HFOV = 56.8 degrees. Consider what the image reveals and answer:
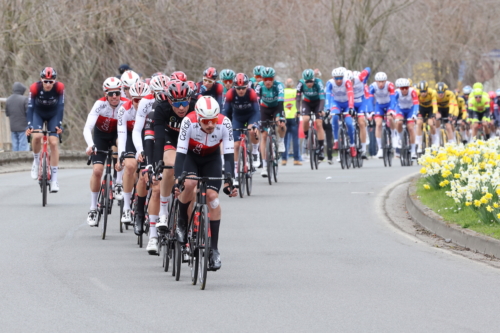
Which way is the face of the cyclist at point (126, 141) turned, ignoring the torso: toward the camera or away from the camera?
toward the camera

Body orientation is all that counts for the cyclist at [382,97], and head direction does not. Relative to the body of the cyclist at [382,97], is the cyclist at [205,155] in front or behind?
in front

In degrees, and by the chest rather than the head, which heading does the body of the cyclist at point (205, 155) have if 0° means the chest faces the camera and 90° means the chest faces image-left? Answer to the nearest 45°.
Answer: approximately 0°

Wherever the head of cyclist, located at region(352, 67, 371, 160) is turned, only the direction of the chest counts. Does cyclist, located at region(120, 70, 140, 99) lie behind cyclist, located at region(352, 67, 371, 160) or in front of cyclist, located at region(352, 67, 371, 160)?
in front

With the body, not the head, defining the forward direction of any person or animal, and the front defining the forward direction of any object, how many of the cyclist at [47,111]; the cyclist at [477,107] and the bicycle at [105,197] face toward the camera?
3

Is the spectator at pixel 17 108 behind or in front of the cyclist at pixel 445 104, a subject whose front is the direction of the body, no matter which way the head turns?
in front

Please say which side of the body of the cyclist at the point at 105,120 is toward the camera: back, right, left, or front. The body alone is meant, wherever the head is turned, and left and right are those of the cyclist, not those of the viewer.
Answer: front

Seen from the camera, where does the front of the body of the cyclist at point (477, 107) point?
toward the camera

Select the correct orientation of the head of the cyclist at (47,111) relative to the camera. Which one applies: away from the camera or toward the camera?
toward the camera

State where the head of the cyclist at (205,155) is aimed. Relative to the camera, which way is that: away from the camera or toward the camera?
toward the camera
